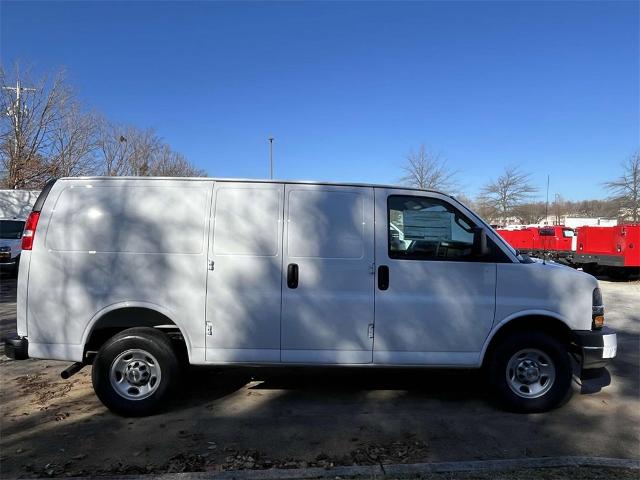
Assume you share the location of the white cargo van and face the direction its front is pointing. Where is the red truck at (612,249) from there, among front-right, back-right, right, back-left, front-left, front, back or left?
front-left

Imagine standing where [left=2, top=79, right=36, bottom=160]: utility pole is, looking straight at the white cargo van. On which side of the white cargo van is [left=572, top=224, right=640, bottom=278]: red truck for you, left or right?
left

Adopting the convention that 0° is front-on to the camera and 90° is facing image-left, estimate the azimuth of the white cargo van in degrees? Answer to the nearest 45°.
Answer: approximately 270°

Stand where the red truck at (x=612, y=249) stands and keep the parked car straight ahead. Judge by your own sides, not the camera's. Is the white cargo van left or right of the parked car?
left

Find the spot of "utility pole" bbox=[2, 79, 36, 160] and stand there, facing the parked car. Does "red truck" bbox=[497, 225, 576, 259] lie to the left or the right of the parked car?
left

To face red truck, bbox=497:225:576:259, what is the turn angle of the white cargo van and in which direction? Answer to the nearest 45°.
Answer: approximately 45° to its left

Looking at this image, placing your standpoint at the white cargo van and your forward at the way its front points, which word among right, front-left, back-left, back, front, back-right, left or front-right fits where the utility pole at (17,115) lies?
back-left

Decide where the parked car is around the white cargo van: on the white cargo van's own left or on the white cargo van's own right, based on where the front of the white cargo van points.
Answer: on the white cargo van's own left
